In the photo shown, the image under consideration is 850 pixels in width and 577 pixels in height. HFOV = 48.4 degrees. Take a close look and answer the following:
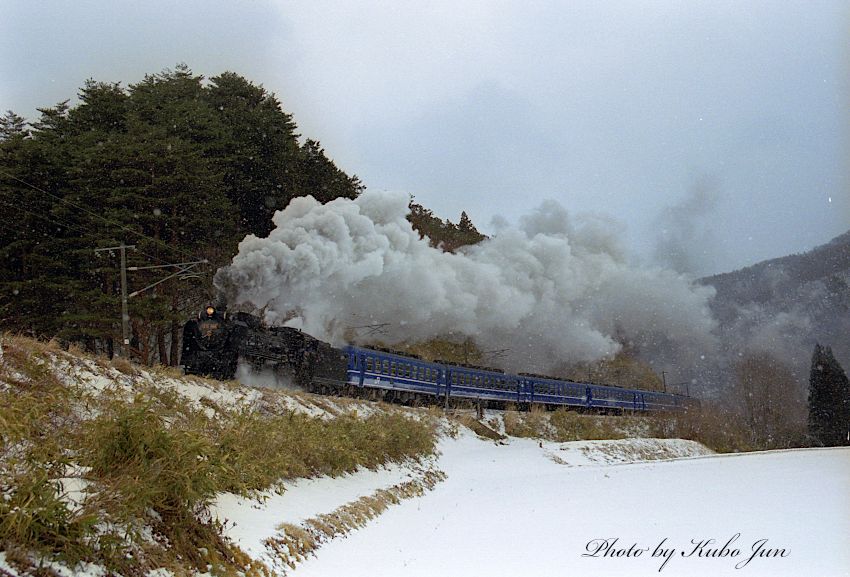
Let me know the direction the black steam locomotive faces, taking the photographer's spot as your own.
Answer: facing the viewer and to the left of the viewer

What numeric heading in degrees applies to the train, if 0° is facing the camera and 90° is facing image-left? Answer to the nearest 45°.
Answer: approximately 45°

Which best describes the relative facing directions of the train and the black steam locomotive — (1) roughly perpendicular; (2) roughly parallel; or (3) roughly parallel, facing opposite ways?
roughly parallel

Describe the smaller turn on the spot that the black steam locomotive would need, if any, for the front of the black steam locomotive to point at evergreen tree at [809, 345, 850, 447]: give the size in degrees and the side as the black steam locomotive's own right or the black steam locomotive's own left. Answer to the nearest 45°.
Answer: approximately 180°

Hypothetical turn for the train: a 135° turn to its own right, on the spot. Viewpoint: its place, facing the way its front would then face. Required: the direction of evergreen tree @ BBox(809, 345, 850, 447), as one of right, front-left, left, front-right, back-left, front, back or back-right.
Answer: front-right
